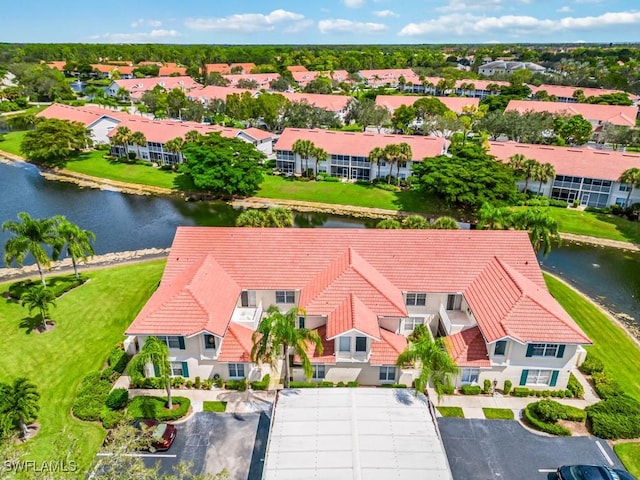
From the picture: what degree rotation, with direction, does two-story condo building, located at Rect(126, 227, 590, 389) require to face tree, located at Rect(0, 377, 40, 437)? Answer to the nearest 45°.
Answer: approximately 45° to its right

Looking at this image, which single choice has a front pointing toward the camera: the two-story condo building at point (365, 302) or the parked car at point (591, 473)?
the two-story condo building

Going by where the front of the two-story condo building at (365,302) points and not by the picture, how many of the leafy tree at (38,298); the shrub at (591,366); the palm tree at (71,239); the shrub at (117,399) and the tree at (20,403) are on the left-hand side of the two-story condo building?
1

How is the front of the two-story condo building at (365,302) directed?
toward the camera

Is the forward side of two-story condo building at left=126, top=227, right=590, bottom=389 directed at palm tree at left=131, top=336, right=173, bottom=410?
no

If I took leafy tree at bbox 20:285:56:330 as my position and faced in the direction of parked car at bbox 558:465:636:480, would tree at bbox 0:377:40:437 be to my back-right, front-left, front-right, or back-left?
front-right

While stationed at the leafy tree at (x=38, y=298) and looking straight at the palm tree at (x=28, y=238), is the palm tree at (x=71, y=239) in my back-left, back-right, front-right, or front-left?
front-right

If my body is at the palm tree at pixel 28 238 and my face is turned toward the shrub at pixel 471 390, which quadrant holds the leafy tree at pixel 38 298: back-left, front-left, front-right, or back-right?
front-right

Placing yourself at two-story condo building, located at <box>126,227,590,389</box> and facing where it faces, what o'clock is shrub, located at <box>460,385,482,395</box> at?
The shrub is roughly at 10 o'clock from the two-story condo building.
